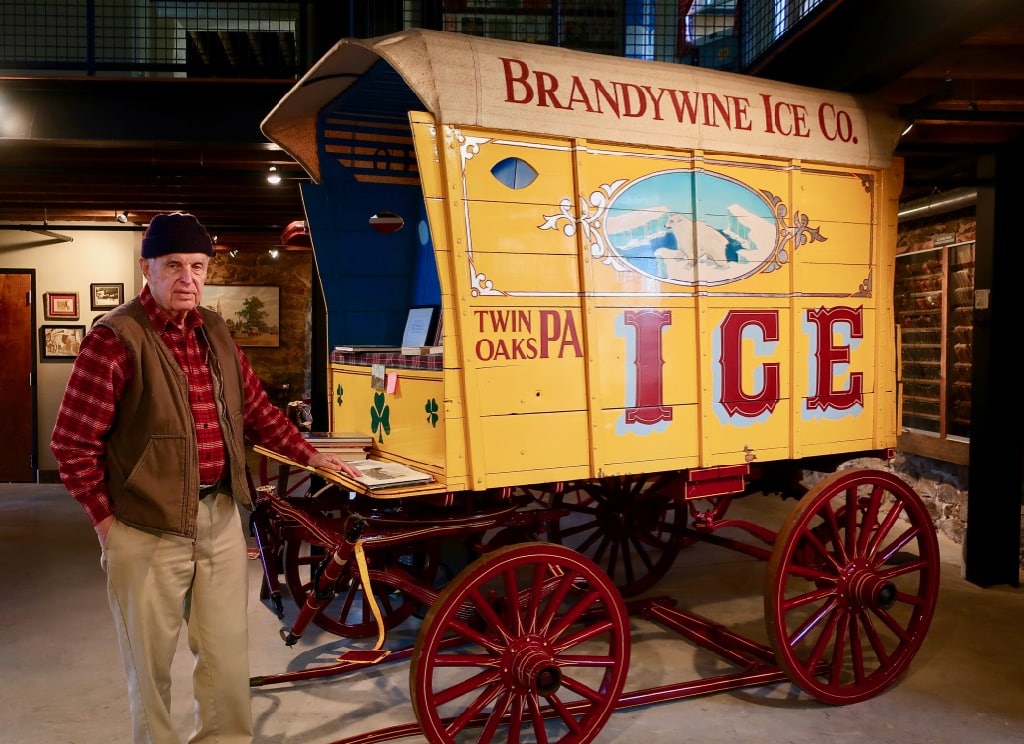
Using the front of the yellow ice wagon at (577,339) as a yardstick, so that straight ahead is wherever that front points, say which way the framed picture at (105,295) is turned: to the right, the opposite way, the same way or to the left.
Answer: to the left

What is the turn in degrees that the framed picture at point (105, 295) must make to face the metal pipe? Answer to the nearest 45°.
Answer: approximately 45° to its left

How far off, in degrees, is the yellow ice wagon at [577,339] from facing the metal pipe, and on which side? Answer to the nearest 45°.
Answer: approximately 180°

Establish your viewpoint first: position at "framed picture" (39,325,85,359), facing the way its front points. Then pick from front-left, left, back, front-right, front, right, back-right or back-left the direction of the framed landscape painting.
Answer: back-left

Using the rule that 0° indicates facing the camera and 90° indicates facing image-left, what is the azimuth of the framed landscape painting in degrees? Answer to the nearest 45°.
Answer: approximately 0°

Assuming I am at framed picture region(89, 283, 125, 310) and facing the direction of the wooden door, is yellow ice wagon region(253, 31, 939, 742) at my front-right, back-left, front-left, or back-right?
back-left

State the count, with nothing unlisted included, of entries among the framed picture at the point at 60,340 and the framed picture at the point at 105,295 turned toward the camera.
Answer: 2

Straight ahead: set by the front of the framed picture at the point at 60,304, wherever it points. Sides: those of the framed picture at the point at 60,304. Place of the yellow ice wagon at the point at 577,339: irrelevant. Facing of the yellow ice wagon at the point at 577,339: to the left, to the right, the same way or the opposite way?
to the right

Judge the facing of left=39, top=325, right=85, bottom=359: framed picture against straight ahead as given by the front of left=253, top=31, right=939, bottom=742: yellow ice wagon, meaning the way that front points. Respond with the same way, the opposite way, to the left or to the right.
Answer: to the left

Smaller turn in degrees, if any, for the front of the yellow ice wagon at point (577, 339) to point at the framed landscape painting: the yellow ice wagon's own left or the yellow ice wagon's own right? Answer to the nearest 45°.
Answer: approximately 90° to the yellow ice wagon's own right

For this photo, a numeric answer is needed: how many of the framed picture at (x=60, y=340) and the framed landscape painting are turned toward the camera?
2
